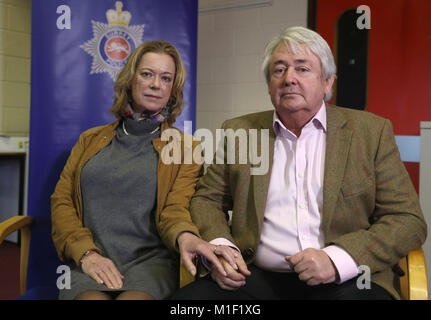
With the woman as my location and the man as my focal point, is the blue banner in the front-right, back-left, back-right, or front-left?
back-left

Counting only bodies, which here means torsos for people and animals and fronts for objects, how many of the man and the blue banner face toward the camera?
2

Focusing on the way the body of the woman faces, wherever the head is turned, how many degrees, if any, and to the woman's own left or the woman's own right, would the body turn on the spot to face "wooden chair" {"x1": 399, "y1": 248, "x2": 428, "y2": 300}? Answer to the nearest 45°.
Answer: approximately 45° to the woman's own left

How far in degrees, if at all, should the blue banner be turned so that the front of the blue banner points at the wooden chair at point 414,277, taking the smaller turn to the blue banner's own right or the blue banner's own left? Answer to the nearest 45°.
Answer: approximately 45° to the blue banner's own left

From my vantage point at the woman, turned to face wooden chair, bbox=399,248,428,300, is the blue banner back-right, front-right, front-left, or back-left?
back-left

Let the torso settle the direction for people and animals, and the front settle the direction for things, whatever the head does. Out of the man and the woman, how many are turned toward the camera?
2

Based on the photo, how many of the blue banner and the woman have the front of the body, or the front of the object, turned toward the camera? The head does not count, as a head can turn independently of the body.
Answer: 2

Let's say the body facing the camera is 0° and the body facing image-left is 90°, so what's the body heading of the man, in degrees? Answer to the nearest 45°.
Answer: approximately 0°
